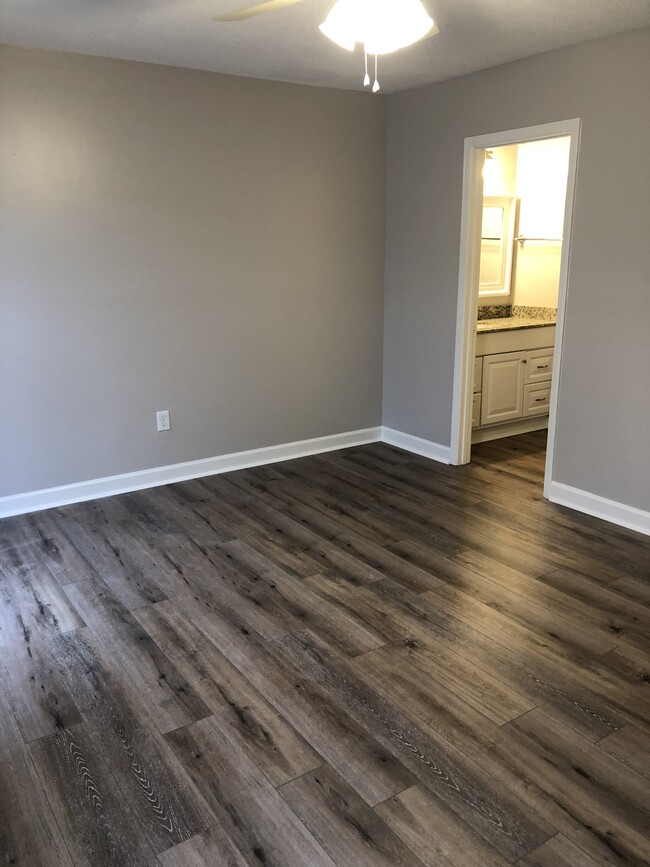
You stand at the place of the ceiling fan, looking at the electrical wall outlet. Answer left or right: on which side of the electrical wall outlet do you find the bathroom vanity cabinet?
right

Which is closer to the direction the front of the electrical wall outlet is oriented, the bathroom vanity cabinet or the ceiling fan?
the ceiling fan

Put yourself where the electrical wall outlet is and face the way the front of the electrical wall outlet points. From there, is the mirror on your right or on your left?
on your left

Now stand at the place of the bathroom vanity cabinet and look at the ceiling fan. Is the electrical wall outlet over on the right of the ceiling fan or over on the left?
right

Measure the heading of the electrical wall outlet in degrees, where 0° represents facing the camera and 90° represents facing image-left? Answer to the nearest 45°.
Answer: approximately 0°

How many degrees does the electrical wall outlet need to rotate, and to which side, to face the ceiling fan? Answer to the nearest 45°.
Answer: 0° — it already faces it

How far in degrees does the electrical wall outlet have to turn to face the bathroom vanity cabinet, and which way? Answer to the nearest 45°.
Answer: approximately 90° to its left
